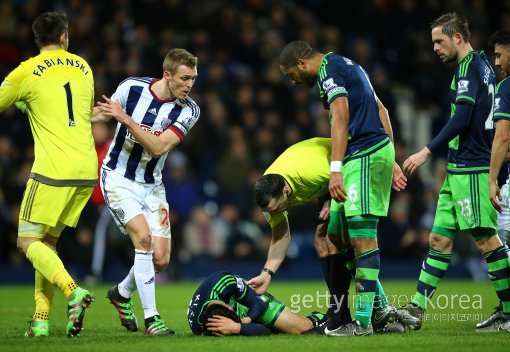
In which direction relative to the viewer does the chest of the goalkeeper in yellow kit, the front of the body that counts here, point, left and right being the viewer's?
facing away from the viewer and to the left of the viewer

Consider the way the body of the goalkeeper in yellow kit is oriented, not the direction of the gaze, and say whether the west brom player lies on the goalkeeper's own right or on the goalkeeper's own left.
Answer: on the goalkeeper's own right

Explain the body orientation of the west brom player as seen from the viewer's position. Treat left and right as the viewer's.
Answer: facing the viewer and to the right of the viewer

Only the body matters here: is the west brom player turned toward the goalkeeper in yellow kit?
no

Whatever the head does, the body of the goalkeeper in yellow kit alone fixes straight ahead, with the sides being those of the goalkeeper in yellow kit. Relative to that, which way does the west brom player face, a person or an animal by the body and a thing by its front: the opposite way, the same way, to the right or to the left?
the opposite way
